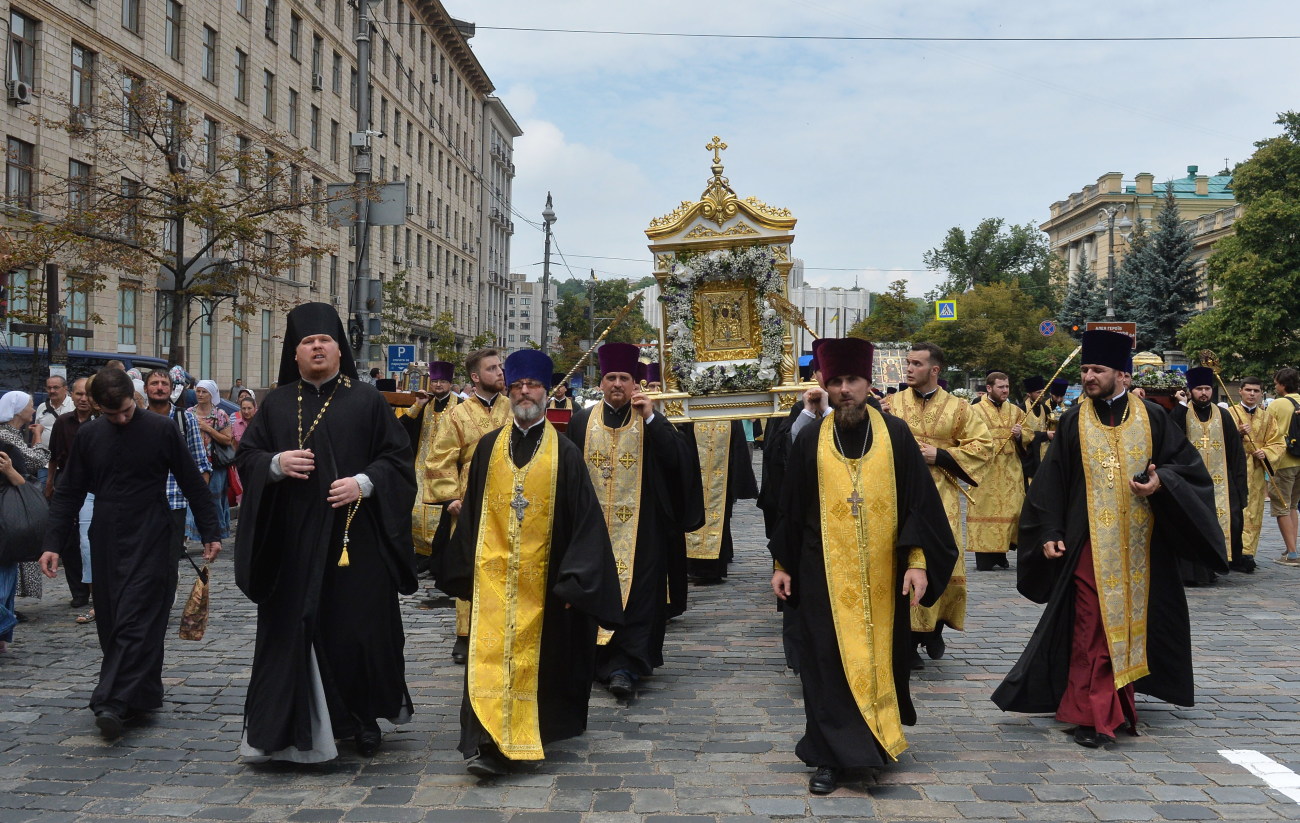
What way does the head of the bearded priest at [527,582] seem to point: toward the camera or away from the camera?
toward the camera

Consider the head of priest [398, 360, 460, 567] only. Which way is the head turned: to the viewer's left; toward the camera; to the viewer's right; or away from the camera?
toward the camera

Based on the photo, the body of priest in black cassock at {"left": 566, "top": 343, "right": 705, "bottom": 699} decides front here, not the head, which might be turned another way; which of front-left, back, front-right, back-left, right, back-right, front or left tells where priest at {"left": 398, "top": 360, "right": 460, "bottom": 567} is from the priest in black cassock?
back-right

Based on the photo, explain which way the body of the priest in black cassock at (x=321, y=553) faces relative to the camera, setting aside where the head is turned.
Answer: toward the camera

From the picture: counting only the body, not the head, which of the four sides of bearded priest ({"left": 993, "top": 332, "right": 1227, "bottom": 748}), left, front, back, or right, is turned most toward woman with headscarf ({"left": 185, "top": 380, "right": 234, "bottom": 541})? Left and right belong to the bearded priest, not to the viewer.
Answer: right

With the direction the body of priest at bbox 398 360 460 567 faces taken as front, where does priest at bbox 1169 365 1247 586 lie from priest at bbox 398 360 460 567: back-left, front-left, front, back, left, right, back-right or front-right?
left

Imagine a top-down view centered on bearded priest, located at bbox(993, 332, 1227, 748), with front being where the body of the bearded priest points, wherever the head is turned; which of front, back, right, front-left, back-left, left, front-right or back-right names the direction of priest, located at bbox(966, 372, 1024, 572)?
back

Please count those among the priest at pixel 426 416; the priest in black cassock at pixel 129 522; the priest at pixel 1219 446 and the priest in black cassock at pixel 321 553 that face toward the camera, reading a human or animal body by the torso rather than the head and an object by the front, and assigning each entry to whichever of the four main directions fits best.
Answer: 4

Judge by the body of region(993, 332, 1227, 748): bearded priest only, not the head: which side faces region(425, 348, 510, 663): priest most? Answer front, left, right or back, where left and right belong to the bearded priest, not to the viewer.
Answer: right

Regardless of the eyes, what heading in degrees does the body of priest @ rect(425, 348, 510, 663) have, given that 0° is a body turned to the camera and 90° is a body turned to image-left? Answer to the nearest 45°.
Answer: approximately 315°

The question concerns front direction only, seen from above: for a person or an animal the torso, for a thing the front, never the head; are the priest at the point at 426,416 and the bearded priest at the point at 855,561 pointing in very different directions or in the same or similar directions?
same or similar directions

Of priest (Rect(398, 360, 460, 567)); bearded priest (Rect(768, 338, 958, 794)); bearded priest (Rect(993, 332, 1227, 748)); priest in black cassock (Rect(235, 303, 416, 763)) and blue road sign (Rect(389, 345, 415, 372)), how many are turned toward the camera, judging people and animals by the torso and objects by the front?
5

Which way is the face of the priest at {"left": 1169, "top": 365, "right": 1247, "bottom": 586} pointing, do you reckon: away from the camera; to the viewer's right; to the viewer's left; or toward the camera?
toward the camera

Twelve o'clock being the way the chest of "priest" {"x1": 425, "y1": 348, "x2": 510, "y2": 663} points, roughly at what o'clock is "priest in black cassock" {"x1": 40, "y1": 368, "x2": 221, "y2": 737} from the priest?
The priest in black cassock is roughly at 3 o'clock from the priest.

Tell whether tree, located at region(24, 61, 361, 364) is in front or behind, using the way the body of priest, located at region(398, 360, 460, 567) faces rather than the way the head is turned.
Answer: behind

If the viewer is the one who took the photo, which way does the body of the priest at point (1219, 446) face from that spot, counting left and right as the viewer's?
facing the viewer

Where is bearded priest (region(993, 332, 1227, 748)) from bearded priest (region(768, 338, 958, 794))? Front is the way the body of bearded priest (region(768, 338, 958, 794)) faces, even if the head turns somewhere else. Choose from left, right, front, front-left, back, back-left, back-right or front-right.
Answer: back-left

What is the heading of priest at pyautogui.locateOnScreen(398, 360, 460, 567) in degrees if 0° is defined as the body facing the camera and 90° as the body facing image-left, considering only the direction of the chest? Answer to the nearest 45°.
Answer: approximately 0°
